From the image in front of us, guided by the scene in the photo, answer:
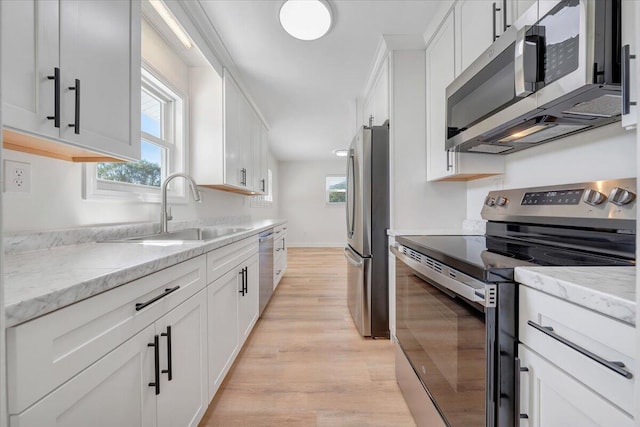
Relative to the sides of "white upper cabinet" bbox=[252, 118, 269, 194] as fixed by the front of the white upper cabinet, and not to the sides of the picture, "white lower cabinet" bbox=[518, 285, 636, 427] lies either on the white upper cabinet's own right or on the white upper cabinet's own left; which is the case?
on the white upper cabinet's own right

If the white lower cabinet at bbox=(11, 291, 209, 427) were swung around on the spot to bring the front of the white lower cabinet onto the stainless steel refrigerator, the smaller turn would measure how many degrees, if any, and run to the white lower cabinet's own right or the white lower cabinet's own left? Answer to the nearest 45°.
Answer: approximately 45° to the white lower cabinet's own left

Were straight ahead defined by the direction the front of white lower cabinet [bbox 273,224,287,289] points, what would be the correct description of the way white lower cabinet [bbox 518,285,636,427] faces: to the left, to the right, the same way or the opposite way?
the opposite way

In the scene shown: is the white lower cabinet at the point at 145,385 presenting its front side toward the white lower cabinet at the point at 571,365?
yes

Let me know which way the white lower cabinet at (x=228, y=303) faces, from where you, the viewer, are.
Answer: facing to the right of the viewer

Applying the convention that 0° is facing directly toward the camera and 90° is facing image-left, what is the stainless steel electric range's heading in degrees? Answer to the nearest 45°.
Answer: approximately 45°

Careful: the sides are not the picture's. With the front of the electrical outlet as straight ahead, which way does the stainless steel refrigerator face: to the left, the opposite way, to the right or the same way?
the opposite way

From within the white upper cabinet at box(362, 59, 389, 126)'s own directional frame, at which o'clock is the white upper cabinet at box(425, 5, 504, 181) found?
the white upper cabinet at box(425, 5, 504, 181) is roughly at 8 o'clock from the white upper cabinet at box(362, 59, 389, 126).

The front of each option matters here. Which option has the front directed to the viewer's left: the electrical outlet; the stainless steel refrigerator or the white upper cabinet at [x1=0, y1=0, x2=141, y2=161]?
the stainless steel refrigerator

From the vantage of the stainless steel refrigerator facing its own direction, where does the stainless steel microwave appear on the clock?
The stainless steel microwave is roughly at 8 o'clock from the stainless steel refrigerator.

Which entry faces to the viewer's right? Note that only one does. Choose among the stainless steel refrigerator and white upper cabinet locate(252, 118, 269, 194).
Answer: the white upper cabinet

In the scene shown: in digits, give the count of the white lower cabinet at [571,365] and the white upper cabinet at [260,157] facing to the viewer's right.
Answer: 1

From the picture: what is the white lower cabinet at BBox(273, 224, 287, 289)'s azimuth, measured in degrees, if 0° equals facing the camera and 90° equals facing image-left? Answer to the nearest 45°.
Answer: approximately 270°

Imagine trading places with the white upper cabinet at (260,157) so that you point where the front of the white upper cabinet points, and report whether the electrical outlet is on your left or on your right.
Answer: on your right
